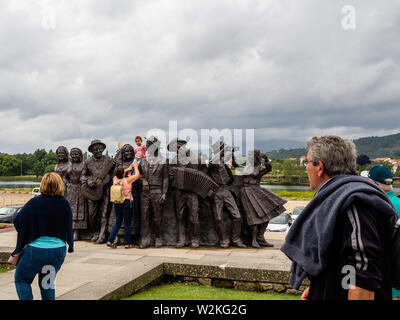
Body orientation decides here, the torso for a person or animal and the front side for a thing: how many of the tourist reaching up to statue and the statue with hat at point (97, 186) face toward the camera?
1

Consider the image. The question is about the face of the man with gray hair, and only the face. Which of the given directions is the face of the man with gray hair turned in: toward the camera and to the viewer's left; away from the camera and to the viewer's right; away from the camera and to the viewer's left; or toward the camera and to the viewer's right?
away from the camera and to the viewer's left

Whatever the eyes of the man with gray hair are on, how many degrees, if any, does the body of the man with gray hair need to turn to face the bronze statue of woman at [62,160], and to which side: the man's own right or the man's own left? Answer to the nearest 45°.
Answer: approximately 45° to the man's own right

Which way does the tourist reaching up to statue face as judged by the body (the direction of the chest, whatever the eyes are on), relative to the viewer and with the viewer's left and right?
facing away from the viewer and to the right of the viewer

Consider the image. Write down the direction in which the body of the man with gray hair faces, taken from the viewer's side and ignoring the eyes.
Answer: to the viewer's left

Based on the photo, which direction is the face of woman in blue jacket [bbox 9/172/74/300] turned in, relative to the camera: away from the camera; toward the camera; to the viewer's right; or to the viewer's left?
away from the camera
